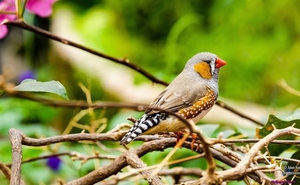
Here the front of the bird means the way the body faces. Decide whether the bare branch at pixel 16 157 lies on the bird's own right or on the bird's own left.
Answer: on the bird's own right

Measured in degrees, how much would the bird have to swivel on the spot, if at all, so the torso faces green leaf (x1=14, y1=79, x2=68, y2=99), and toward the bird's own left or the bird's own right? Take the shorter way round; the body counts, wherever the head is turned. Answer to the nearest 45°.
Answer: approximately 135° to the bird's own right

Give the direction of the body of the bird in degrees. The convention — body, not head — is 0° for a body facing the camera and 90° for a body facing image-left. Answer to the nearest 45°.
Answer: approximately 270°

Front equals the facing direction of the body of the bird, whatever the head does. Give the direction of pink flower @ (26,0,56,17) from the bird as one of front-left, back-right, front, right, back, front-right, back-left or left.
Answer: back

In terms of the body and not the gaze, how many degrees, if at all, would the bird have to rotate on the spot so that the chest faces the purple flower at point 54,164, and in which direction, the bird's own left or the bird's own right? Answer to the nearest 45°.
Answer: approximately 135° to the bird's own left
